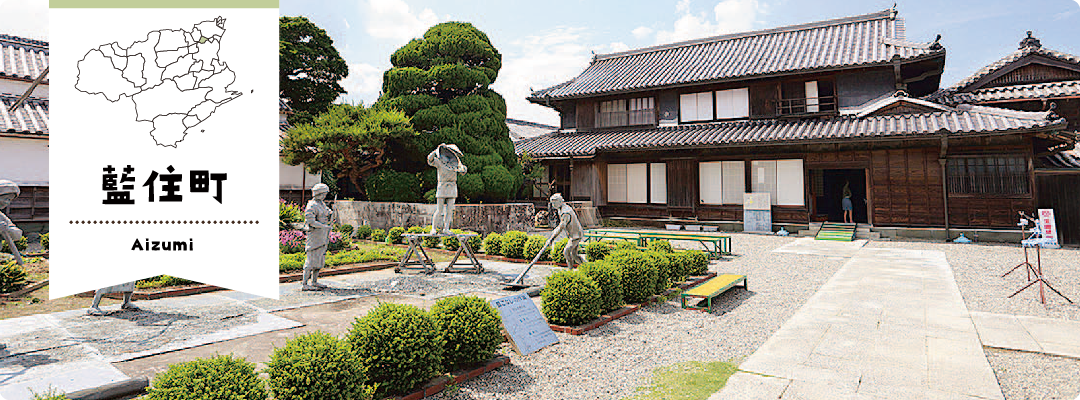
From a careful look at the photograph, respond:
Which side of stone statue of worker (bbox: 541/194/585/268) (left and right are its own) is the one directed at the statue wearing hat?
front

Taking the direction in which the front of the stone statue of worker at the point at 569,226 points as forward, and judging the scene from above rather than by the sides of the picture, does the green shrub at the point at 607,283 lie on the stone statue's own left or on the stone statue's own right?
on the stone statue's own left

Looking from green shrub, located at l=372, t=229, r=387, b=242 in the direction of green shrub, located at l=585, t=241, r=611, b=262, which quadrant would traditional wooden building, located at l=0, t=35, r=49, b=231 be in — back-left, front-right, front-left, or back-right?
back-right

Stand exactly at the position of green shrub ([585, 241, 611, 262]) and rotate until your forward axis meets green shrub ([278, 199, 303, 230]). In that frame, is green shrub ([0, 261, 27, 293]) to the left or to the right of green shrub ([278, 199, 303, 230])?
left

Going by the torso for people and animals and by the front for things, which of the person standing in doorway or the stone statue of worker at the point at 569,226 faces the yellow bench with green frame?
the person standing in doorway

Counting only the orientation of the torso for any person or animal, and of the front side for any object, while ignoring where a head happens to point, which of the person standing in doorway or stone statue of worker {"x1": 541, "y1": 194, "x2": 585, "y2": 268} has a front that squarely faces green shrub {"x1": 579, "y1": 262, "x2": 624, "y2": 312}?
the person standing in doorway

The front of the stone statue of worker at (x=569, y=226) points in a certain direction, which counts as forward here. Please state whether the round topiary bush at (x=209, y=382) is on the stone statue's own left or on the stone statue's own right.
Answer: on the stone statue's own left

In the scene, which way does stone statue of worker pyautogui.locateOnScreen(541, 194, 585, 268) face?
to the viewer's left

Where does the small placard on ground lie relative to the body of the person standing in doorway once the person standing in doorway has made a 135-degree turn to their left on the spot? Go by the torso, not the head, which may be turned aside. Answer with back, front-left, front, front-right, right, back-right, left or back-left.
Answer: front-left

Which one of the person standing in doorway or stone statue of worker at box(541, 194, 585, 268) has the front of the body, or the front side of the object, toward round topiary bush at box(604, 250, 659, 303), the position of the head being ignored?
the person standing in doorway

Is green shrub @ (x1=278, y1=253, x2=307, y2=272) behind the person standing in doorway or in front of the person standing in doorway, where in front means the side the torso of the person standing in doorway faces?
behind

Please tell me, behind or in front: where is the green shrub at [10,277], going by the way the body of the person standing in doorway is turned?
in front

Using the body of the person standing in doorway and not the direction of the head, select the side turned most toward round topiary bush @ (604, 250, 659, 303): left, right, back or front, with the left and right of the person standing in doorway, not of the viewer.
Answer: back
